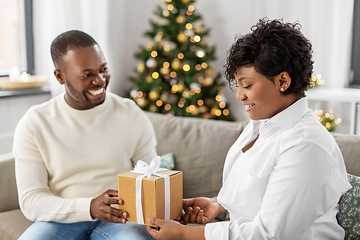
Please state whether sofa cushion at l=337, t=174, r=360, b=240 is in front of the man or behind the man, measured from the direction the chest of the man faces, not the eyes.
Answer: in front

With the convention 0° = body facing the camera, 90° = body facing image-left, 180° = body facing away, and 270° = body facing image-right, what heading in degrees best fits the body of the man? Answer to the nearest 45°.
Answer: approximately 315°

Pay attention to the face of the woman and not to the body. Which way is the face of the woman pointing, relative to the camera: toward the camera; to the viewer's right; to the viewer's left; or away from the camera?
to the viewer's left

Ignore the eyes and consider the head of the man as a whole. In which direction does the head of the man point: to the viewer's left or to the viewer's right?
to the viewer's right

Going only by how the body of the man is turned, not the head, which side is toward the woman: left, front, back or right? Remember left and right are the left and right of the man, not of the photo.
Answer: front

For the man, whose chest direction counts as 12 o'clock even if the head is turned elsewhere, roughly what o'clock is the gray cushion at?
The gray cushion is roughly at 11 o'clock from the man.

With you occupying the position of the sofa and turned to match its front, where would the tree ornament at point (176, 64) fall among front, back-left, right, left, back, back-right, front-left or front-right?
back

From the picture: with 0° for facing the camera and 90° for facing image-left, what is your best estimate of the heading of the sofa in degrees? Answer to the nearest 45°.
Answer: approximately 0°
